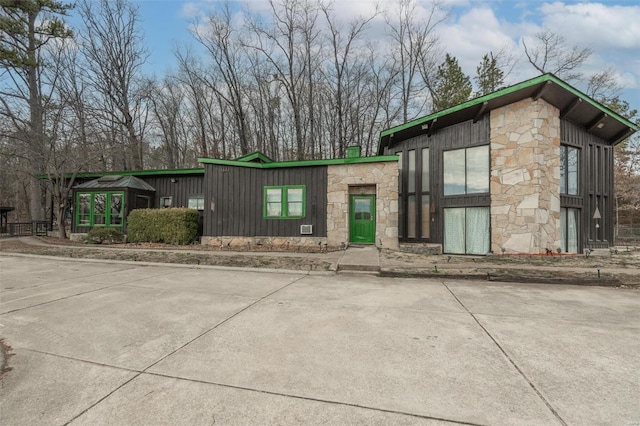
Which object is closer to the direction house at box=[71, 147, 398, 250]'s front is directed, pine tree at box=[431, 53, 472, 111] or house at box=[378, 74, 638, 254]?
the house

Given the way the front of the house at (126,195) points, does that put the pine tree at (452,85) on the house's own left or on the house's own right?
on the house's own left

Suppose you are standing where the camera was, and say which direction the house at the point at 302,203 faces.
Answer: facing the viewer

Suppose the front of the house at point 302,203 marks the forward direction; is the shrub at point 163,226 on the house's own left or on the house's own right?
on the house's own right

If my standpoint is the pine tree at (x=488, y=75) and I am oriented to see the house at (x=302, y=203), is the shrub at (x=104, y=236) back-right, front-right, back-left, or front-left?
front-right

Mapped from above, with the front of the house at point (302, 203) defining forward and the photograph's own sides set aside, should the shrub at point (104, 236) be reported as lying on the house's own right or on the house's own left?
on the house's own right
